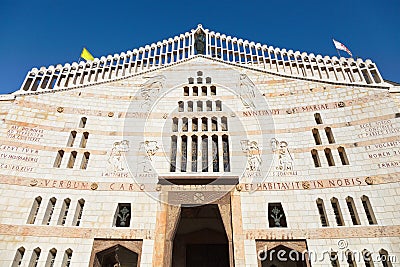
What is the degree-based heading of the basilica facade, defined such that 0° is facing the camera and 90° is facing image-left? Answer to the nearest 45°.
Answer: approximately 0°
